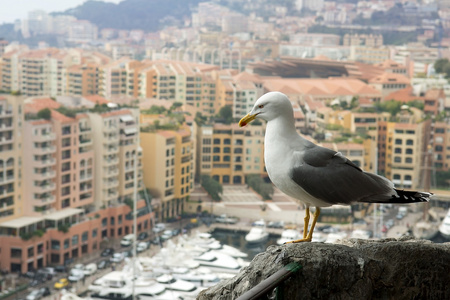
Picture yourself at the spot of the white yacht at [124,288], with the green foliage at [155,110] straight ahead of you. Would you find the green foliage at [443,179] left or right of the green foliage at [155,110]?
right

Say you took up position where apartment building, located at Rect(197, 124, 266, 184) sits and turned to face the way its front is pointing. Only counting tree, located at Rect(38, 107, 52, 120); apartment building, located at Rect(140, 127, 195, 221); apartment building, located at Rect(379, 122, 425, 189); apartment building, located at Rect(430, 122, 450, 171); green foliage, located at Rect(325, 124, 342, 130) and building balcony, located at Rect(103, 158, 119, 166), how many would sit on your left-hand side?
3

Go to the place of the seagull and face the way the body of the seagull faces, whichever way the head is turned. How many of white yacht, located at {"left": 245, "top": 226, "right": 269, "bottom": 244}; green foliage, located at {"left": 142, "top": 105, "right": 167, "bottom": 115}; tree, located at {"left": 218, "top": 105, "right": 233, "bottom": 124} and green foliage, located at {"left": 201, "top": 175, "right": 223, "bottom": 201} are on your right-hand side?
4

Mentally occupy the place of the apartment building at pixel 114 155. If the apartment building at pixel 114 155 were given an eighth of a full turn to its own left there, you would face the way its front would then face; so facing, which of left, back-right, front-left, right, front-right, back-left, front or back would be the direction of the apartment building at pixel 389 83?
front-left

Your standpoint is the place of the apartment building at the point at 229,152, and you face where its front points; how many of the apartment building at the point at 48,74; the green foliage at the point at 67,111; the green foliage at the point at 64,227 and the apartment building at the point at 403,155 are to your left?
1

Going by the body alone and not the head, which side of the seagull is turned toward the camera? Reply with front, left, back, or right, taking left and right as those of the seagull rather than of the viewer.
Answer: left

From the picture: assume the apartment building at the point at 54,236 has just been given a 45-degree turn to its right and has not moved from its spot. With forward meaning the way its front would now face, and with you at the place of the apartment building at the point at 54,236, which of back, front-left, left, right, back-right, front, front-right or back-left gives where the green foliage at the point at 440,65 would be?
back-left

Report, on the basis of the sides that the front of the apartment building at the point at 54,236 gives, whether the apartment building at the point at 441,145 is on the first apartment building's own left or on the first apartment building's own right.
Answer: on the first apartment building's own left

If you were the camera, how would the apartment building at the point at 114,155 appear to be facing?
facing the viewer and to the right of the viewer

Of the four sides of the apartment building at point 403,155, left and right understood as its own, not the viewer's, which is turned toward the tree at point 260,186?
right

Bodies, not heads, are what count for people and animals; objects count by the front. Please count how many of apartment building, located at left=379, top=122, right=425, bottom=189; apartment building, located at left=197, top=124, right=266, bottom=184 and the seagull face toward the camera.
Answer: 2

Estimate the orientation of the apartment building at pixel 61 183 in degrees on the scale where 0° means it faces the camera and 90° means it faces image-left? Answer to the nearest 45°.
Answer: approximately 315°

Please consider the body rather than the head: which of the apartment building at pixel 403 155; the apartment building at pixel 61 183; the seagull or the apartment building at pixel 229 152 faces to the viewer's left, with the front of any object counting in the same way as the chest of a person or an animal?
the seagull

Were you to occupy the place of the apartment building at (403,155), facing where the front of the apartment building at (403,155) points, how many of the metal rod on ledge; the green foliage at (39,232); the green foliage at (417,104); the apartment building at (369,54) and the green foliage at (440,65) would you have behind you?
3
